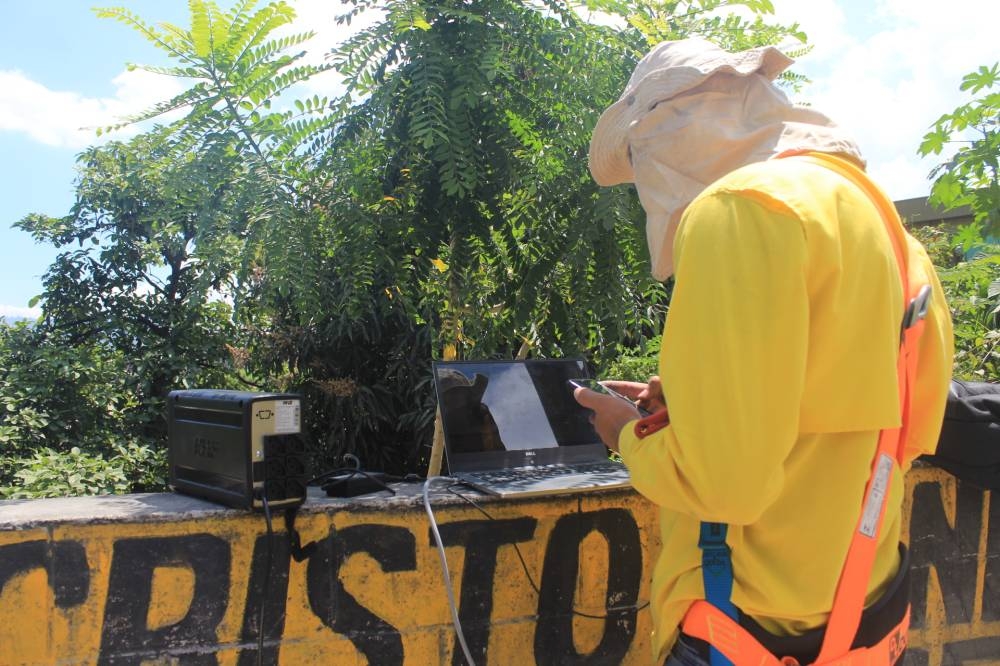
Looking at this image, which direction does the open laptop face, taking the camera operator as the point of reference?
facing the viewer and to the right of the viewer

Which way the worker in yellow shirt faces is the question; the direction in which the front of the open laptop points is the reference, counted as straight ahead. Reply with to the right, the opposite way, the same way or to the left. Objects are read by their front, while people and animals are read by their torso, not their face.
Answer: the opposite way

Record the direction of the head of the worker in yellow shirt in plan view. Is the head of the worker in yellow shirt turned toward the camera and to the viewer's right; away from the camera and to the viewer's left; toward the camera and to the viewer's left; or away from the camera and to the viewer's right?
away from the camera and to the viewer's left

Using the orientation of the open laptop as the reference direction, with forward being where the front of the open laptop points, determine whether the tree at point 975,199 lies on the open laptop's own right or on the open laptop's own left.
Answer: on the open laptop's own left

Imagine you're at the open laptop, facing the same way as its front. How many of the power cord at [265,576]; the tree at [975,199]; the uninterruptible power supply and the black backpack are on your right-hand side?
2

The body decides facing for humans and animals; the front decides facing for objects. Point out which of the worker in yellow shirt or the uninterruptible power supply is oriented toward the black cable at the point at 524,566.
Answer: the worker in yellow shirt

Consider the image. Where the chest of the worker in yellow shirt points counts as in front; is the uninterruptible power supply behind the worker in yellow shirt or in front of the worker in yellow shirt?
in front

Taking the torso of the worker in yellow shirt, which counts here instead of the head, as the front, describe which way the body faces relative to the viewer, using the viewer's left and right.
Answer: facing away from the viewer and to the left of the viewer

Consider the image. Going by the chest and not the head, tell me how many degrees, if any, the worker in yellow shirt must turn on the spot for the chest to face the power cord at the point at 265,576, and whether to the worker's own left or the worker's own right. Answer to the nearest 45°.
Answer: approximately 45° to the worker's own left
